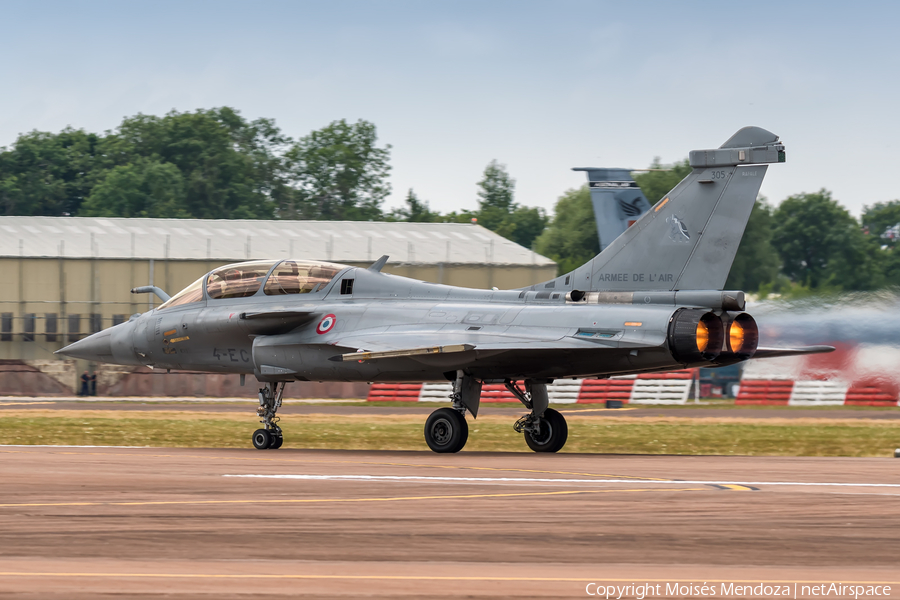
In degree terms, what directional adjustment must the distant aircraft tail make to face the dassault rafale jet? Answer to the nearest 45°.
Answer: approximately 90° to its right

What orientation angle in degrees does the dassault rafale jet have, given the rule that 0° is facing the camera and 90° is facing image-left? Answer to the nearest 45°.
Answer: approximately 135°

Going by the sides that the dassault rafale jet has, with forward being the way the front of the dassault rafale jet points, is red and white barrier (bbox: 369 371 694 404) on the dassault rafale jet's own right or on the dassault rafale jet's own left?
on the dassault rafale jet's own right

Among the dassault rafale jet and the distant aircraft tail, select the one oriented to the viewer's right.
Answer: the distant aircraft tail

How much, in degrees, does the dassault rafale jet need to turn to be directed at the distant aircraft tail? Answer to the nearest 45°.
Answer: approximately 45° to its right

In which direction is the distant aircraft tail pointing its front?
to the viewer's right

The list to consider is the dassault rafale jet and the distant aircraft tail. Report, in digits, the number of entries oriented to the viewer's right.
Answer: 1

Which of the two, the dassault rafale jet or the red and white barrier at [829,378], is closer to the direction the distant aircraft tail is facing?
the red and white barrier
